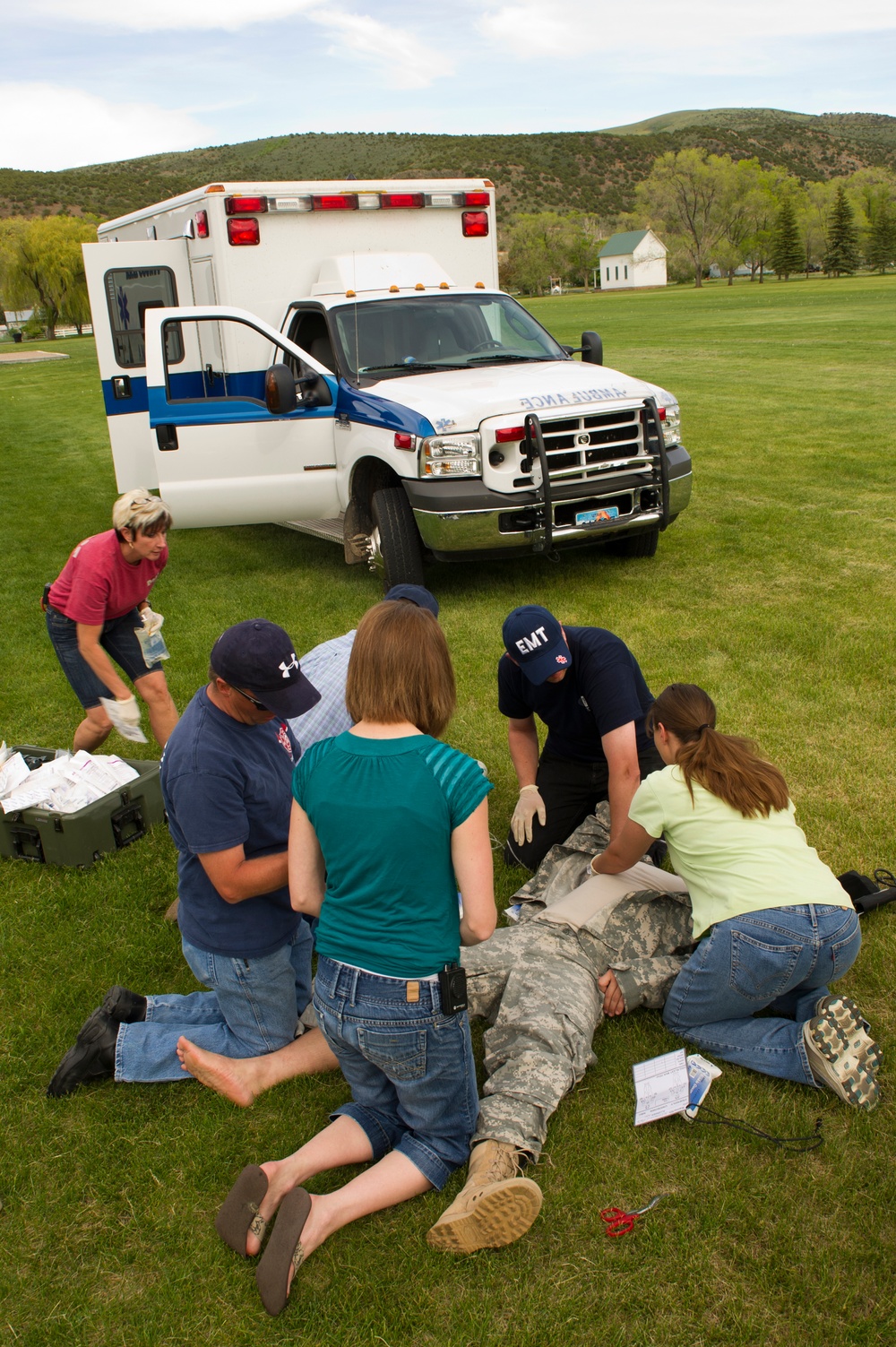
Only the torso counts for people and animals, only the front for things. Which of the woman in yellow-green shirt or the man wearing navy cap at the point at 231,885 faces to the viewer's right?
the man wearing navy cap

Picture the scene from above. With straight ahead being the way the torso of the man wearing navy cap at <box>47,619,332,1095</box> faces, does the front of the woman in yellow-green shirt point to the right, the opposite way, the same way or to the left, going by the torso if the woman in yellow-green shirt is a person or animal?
to the left

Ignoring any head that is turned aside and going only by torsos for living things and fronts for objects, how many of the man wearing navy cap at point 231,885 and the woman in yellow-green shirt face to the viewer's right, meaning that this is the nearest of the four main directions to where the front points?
1

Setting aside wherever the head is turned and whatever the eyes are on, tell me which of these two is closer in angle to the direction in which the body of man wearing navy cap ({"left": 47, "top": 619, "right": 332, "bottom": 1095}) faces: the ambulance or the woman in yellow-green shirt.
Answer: the woman in yellow-green shirt

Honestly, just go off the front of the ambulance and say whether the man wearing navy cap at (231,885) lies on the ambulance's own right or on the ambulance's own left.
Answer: on the ambulance's own right

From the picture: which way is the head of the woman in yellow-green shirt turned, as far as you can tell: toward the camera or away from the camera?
away from the camera

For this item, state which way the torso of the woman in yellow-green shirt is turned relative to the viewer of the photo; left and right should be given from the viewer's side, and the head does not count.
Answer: facing away from the viewer and to the left of the viewer

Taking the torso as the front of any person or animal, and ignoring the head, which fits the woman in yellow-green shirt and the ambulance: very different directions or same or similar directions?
very different directions

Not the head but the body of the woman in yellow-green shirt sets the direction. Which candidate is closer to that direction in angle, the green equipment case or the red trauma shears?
the green equipment case

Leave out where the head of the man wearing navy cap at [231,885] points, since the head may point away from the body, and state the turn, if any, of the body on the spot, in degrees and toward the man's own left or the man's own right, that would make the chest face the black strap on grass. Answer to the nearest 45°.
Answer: approximately 45° to the man's own right

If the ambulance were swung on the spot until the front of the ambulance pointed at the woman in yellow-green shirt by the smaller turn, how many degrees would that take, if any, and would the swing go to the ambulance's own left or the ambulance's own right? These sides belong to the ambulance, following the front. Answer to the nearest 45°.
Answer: approximately 45° to the ambulance's own right

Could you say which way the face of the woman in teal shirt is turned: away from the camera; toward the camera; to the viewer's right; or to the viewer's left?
away from the camera

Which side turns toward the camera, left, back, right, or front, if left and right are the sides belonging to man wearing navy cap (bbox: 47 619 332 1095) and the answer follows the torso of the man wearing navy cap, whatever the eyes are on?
right

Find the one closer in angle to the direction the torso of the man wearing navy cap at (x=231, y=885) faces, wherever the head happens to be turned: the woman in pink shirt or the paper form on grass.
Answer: the paper form on grass
